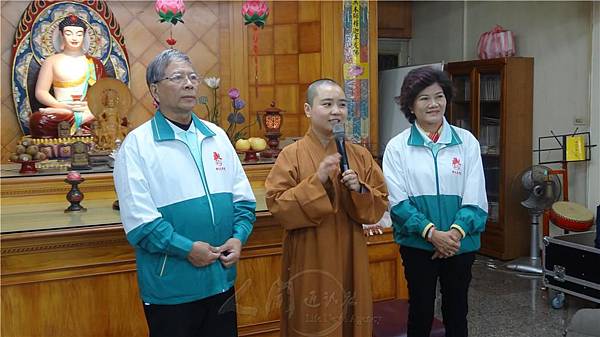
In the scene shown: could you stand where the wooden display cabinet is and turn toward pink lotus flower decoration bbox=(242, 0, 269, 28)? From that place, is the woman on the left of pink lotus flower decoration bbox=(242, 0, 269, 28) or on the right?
left

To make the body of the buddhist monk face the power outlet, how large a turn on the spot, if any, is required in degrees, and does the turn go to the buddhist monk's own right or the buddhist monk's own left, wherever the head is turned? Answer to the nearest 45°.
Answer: approximately 90° to the buddhist monk's own left

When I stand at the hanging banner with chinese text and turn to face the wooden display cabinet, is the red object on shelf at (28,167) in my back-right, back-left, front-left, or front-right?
back-right

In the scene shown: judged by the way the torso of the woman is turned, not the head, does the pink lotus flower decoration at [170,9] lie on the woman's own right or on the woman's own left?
on the woman's own right

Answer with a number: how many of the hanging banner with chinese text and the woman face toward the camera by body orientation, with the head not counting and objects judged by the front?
2

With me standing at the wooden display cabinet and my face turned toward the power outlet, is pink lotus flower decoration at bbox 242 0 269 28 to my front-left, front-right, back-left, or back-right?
back-right

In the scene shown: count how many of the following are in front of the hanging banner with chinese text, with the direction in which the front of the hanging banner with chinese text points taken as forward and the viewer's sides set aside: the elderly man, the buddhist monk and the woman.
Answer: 3

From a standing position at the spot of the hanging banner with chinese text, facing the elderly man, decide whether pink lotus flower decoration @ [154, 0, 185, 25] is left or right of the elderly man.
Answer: right
